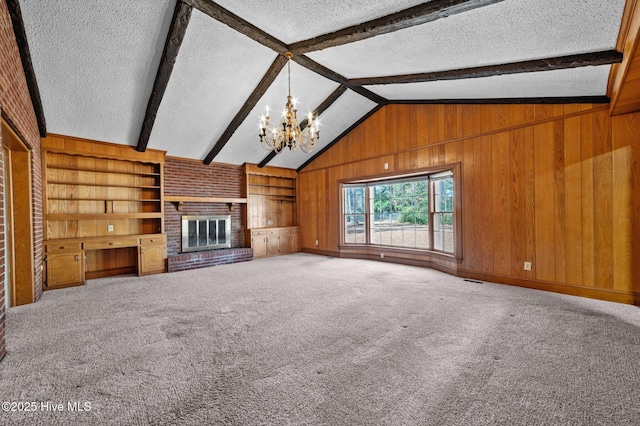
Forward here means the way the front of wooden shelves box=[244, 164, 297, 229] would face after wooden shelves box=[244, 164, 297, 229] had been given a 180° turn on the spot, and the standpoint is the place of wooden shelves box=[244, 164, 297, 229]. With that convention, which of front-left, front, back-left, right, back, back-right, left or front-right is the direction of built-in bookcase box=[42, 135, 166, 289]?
left

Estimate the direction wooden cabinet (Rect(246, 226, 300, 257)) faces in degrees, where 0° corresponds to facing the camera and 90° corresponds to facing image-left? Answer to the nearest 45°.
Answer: approximately 315°

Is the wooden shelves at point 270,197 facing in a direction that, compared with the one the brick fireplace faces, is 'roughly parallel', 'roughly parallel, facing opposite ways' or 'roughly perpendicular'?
roughly parallel

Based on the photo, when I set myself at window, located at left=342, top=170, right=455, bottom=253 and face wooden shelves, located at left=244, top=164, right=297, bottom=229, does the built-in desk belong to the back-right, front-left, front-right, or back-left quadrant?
front-left

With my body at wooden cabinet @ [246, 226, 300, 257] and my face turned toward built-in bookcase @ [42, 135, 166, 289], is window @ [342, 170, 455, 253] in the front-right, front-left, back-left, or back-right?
back-left

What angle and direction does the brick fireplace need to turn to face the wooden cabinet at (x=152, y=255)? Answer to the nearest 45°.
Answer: approximately 90° to its right

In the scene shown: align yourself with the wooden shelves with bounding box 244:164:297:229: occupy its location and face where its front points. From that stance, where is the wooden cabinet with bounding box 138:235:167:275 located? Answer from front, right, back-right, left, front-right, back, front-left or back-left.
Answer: right

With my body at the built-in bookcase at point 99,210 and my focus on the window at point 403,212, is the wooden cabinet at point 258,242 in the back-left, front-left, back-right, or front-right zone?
front-left

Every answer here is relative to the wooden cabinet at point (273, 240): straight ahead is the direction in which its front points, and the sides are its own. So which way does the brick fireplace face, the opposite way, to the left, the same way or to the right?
the same way

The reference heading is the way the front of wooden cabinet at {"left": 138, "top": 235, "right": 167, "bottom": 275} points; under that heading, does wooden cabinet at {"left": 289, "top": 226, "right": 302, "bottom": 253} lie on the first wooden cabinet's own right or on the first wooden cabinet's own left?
on the first wooden cabinet's own left

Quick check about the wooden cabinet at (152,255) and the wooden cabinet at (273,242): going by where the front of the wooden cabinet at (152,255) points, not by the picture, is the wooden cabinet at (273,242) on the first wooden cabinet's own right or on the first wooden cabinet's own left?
on the first wooden cabinet's own left

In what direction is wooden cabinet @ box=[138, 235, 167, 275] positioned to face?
toward the camera

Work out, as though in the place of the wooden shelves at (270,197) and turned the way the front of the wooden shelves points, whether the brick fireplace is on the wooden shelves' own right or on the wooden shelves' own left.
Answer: on the wooden shelves' own right
